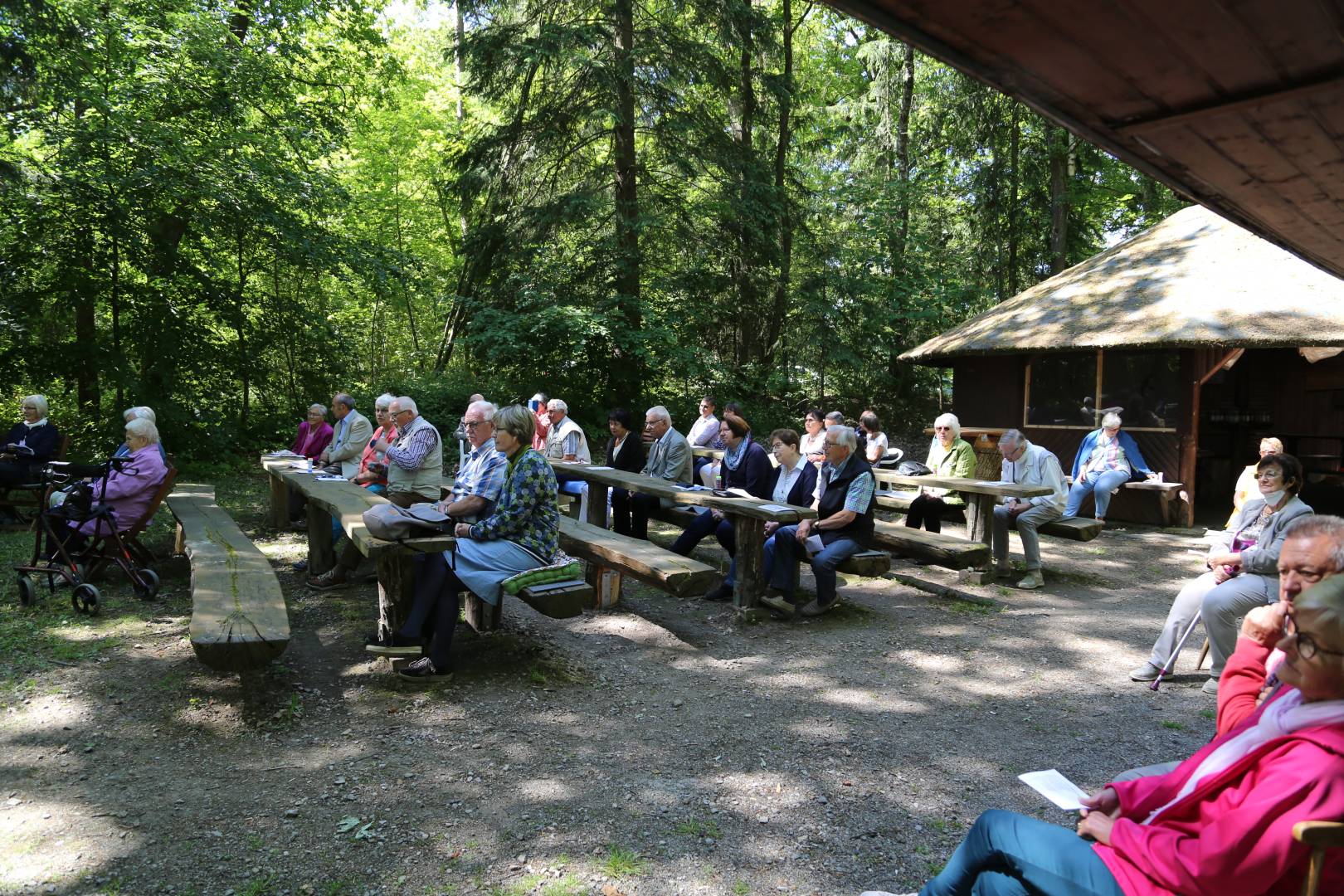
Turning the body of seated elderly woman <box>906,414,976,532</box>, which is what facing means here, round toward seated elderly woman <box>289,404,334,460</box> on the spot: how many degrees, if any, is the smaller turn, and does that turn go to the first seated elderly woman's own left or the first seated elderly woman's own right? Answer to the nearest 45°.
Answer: approximately 45° to the first seated elderly woman's own right

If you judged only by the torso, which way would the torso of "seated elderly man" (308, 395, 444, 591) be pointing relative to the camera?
to the viewer's left

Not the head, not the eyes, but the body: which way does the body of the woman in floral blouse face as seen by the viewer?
to the viewer's left

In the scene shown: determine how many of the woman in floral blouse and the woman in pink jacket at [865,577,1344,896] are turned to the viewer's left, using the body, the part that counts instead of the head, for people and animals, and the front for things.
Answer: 2

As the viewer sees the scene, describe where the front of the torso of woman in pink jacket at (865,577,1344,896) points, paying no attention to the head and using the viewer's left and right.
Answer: facing to the left of the viewer

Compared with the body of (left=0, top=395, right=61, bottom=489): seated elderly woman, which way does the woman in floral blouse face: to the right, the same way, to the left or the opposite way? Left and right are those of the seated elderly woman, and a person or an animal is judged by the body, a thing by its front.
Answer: to the right
